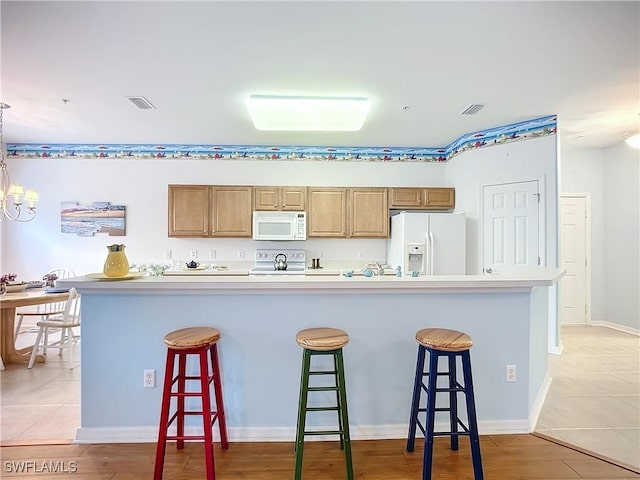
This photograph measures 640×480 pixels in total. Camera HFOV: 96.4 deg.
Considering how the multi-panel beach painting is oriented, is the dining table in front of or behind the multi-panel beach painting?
in front

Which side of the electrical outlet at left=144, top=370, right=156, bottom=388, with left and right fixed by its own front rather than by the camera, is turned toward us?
front

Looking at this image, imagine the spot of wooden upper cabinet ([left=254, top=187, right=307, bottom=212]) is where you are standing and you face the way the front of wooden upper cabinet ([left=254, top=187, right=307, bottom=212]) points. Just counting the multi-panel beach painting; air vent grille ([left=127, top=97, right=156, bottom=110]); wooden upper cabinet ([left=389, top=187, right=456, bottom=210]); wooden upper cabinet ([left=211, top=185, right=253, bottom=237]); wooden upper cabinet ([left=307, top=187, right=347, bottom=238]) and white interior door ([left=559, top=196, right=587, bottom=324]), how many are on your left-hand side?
3

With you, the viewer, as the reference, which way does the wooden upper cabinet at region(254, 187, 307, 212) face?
facing the viewer

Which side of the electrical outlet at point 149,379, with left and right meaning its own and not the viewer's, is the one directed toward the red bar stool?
front

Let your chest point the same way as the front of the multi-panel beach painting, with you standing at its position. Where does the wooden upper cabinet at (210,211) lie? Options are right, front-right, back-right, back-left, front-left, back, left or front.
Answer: front-left

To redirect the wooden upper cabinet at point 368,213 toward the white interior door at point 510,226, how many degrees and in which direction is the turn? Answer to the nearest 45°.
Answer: approximately 90° to its left

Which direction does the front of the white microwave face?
toward the camera

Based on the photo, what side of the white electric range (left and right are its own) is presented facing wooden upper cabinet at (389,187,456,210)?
left

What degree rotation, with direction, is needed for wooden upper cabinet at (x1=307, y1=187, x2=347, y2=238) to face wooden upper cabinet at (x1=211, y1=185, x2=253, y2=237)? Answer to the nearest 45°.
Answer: approximately 90° to its right

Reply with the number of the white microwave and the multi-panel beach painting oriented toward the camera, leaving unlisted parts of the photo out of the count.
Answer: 2

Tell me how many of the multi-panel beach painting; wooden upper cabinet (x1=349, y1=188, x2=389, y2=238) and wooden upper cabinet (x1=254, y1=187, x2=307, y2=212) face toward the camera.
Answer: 3

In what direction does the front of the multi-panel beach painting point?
toward the camera

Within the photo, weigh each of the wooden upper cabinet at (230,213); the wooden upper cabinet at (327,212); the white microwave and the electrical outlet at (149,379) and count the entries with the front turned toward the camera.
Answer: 4
